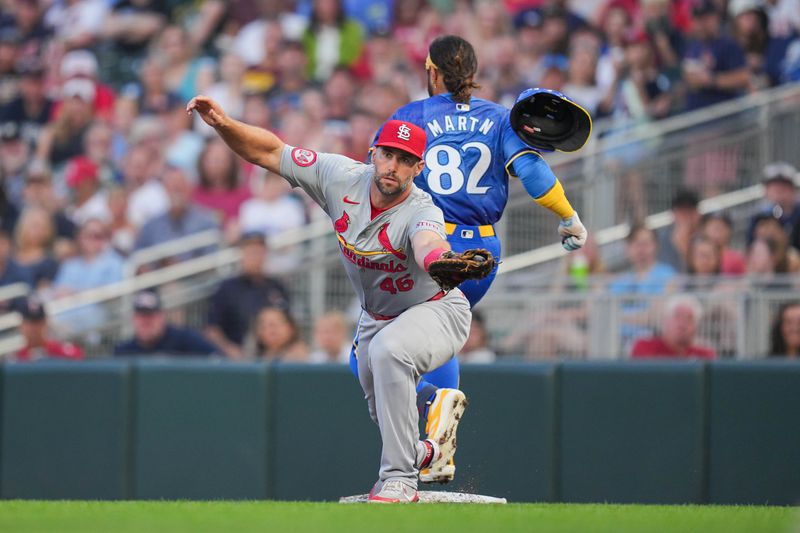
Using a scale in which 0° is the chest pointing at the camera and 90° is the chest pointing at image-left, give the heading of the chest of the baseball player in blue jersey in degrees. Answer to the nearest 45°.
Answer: approximately 180°

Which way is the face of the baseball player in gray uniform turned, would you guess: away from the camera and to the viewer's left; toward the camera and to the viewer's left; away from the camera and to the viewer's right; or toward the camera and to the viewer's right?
toward the camera and to the viewer's right

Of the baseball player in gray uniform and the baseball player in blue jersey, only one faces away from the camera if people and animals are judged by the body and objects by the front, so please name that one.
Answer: the baseball player in blue jersey

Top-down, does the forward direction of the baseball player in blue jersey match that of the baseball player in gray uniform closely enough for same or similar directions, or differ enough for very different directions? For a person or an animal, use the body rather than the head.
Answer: very different directions

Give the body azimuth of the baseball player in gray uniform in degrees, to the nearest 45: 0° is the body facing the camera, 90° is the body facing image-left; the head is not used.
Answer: approximately 0°

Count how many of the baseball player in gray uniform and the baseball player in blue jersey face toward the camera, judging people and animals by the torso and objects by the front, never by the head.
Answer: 1
